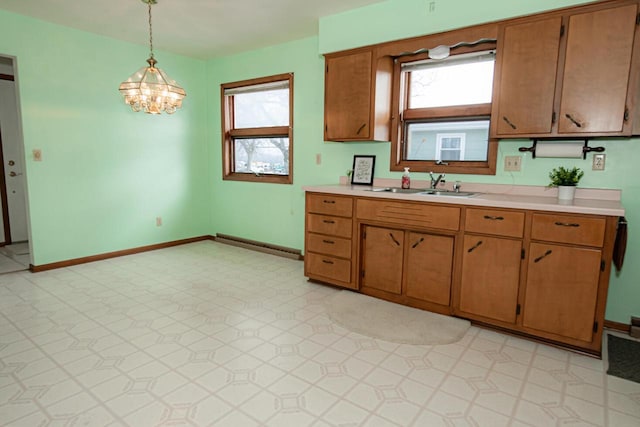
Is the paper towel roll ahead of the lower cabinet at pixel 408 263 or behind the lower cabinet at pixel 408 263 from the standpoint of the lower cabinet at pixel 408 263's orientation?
behind

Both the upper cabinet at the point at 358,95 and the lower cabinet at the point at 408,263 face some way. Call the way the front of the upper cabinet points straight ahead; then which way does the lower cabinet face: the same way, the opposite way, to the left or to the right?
the same way

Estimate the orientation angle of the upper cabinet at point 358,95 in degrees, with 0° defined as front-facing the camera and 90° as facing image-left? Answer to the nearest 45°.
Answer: approximately 45°

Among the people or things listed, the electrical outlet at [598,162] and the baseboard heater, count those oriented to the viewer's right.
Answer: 0

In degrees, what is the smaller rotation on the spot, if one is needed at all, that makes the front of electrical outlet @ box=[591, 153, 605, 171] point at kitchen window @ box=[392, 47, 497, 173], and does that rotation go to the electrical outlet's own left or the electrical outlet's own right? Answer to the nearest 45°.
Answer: approximately 90° to the electrical outlet's own right

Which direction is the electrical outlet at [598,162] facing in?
toward the camera

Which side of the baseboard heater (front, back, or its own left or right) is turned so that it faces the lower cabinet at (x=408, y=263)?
left

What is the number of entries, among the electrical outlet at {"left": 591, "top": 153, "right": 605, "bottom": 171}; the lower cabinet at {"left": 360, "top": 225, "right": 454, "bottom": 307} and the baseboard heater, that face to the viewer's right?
0

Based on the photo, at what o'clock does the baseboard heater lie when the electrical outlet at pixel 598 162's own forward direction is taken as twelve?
The baseboard heater is roughly at 3 o'clock from the electrical outlet.

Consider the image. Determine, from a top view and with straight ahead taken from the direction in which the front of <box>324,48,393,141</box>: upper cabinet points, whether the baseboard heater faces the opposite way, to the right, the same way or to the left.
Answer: the same way

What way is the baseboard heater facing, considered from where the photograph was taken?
facing the viewer and to the left of the viewer

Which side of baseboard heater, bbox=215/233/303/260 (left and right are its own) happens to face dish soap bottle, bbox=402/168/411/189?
left

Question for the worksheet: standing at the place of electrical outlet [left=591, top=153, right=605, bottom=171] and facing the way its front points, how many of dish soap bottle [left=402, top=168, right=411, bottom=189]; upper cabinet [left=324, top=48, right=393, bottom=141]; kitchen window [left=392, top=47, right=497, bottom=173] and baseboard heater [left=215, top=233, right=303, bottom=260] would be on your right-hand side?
4

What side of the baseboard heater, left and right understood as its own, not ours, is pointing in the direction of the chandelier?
front

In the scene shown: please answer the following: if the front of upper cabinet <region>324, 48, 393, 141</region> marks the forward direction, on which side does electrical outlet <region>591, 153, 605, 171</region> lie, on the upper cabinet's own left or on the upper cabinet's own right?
on the upper cabinet's own left

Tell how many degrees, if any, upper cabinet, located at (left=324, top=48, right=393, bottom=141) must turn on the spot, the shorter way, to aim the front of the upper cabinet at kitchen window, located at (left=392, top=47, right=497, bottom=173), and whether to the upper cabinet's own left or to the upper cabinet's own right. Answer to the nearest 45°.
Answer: approximately 135° to the upper cabinet's own left

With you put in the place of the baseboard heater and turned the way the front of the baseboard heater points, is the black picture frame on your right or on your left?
on your left

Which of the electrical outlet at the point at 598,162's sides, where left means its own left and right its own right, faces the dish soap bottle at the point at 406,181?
right
